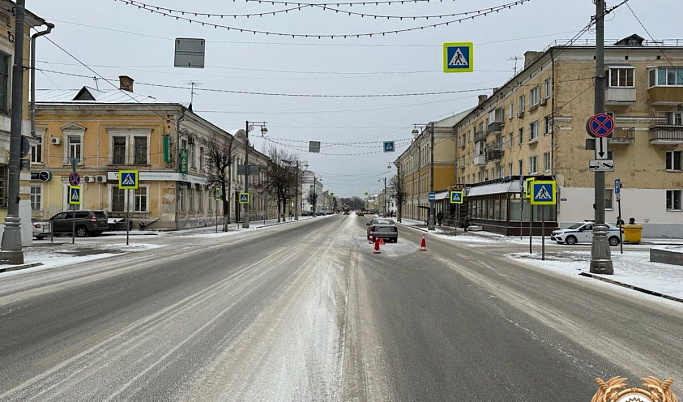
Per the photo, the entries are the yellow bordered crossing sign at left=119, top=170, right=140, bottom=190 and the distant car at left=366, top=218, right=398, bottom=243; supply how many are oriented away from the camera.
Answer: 1

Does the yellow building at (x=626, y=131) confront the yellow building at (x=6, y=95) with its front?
yes

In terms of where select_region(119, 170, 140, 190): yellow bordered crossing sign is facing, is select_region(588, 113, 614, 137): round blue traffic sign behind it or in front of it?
in front

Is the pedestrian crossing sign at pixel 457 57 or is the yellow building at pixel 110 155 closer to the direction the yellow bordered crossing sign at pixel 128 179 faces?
the pedestrian crossing sign

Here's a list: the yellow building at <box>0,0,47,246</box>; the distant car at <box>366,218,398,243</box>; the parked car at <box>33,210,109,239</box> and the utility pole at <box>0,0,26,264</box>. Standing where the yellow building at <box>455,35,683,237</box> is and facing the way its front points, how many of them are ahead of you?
4

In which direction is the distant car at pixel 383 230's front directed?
away from the camera

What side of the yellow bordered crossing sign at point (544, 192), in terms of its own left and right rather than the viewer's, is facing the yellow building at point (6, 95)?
right

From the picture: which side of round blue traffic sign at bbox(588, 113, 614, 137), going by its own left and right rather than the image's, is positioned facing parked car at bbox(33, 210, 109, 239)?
right

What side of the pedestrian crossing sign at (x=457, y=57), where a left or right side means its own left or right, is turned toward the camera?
front

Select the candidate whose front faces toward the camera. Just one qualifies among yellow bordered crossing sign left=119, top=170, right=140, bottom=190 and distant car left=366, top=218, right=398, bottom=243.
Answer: the yellow bordered crossing sign

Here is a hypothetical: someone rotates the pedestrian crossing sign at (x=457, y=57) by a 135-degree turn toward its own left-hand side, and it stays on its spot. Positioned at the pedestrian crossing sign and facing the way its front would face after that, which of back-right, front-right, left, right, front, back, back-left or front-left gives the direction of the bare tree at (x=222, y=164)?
left

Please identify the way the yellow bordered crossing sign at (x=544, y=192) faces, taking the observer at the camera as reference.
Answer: facing the viewer

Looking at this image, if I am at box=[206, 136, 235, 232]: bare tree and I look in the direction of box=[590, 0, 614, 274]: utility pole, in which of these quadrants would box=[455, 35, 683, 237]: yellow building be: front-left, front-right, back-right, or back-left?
front-left

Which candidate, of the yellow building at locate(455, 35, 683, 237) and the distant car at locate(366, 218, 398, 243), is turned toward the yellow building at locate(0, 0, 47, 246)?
the yellow building at locate(455, 35, 683, 237)

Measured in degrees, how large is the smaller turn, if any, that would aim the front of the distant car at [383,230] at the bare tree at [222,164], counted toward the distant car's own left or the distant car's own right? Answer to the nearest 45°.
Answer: approximately 45° to the distant car's own left

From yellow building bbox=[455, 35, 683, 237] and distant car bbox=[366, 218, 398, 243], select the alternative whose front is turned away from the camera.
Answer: the distant car

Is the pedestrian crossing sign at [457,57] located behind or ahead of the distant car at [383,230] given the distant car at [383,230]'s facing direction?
behind

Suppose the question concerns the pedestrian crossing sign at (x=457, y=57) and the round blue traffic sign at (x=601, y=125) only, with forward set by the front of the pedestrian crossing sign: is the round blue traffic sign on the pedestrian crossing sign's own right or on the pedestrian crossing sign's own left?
on the pedestrian crossing sign's own left
